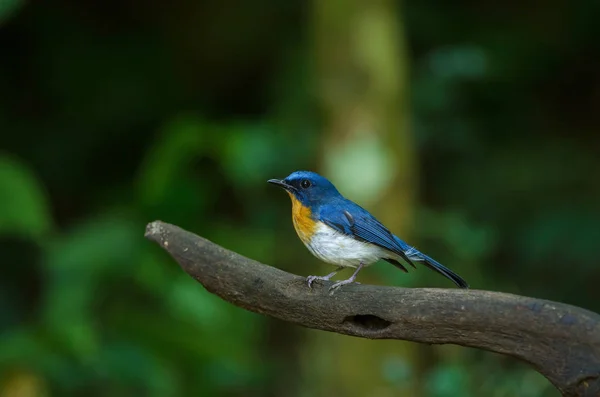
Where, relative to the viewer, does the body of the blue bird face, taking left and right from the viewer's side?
facing to the left of the viewer
